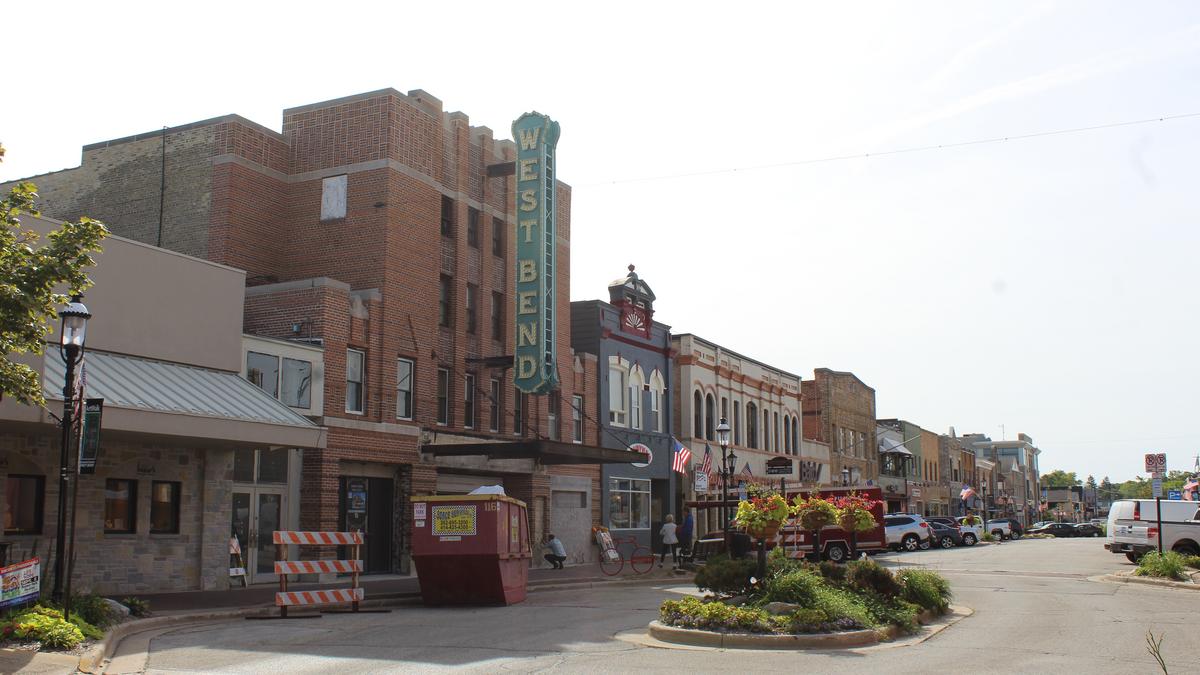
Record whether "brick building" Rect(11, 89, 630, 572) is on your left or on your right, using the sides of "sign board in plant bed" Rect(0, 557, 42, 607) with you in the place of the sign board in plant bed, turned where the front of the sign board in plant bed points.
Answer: on your left

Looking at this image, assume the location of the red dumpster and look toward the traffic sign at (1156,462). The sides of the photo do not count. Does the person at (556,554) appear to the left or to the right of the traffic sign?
left

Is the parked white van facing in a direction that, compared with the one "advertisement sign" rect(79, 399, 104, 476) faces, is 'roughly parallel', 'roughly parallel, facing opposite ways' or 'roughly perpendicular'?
roughly perpendicular

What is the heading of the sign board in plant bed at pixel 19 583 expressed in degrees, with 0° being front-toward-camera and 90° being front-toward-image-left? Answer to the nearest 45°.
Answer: approximately 315°

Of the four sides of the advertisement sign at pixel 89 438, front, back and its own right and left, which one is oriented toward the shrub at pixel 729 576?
left

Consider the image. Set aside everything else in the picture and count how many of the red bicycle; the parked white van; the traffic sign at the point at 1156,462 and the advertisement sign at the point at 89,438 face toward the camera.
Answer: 2

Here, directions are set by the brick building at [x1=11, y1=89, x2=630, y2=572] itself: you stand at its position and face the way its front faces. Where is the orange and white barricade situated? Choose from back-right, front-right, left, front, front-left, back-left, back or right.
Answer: front-right

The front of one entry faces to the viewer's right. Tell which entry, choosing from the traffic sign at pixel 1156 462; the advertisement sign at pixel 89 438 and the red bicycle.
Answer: the red bicycle

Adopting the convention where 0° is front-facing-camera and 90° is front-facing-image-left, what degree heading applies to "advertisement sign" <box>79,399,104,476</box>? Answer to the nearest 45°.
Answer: approximately 0°
